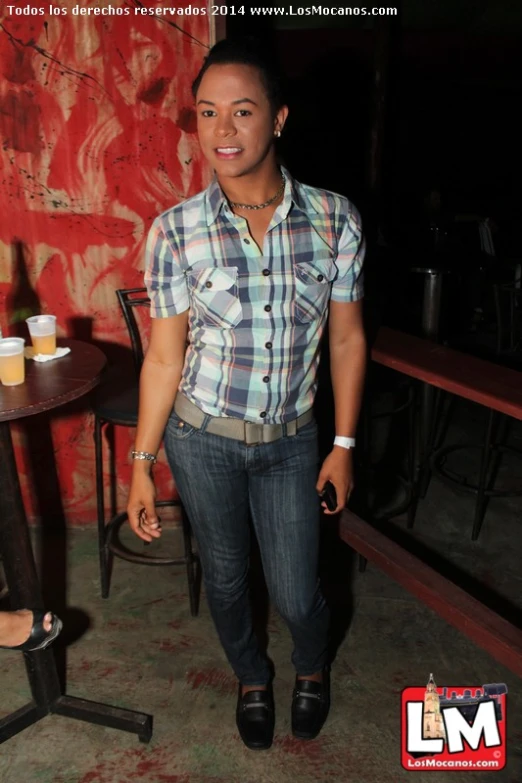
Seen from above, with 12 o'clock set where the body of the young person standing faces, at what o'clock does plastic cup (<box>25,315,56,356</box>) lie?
The plastic cup is roughly at 4 o'clock from the young person standing.

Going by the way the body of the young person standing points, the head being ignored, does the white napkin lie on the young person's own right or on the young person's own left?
on the young person's own right

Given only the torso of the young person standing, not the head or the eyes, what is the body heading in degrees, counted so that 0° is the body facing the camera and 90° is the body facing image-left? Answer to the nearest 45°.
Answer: approximately 0°

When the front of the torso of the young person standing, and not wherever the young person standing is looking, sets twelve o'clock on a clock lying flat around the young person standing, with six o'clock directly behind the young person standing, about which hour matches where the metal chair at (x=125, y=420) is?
The metal chair is roughly at 5 o'clock from the young person standing.

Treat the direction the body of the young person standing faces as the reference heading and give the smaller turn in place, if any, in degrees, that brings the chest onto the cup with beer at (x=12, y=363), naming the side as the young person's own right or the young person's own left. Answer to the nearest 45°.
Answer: approximately 90° to the young person's own right

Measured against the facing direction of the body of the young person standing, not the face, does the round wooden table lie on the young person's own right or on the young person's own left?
on the young person's own right
